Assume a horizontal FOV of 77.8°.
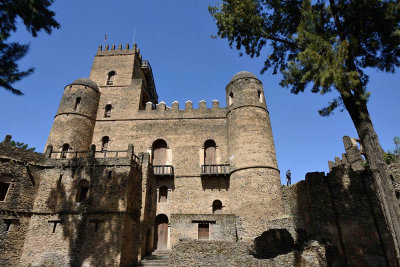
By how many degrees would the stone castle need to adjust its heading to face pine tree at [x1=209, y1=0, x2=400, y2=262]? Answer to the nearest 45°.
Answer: approximately 45° to its left

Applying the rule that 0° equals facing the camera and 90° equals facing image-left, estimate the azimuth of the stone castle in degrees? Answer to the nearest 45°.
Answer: approximately 0°
